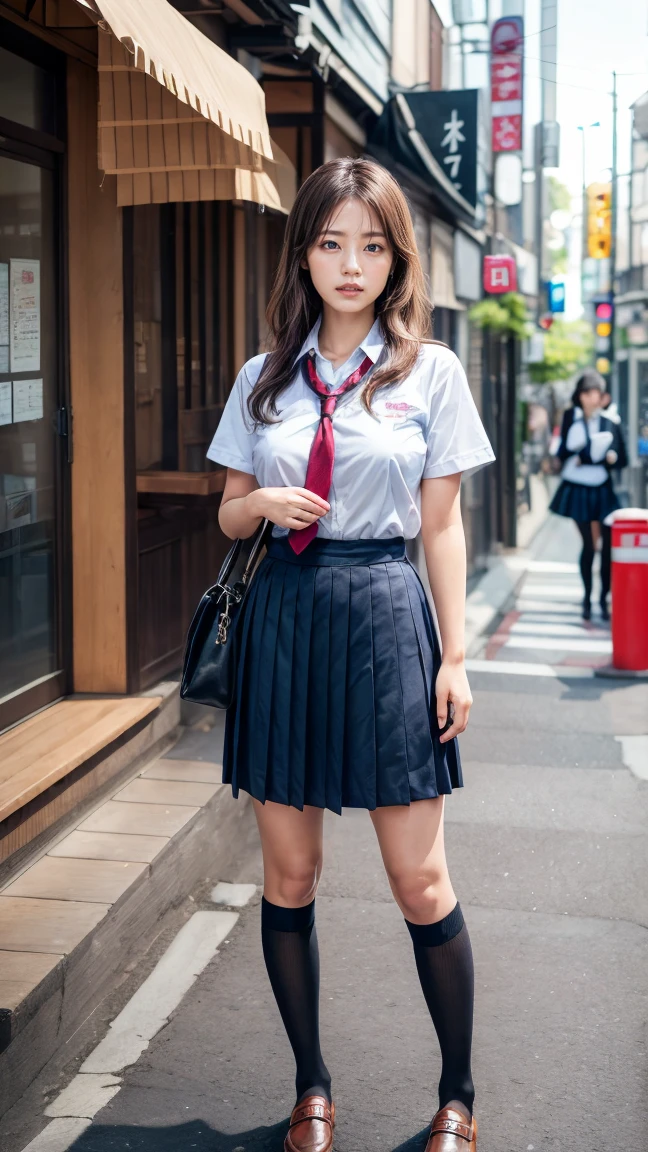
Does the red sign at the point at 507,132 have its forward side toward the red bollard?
yes

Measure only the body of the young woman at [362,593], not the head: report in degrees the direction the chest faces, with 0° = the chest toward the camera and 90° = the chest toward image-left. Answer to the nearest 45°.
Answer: approximately 0°

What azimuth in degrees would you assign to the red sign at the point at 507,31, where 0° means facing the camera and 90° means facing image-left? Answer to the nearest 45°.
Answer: approximately 0°

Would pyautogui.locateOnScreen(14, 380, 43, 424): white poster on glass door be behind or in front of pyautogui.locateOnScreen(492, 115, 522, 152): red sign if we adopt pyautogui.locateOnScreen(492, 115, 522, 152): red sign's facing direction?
in front

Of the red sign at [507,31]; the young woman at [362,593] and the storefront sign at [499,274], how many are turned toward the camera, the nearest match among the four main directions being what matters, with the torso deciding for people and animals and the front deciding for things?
3

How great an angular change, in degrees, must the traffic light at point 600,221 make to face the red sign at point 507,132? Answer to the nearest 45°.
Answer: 0° — it already faces it

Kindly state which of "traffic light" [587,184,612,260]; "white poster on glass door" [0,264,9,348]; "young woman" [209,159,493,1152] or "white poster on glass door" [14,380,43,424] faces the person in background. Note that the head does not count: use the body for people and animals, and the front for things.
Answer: the traffic light

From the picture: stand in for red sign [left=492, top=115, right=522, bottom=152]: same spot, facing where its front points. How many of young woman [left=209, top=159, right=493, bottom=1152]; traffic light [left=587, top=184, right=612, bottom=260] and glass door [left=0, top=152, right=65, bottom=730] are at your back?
1
